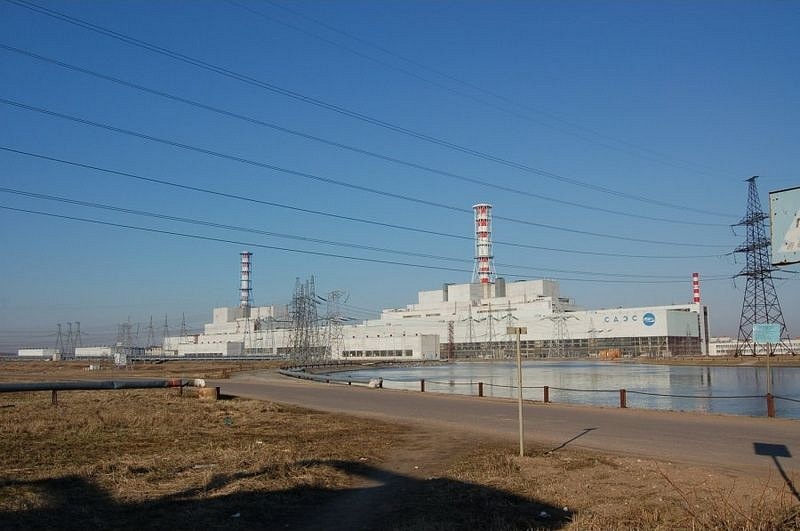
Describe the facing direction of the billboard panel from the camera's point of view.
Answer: facing the viewer and to the left of the viewer

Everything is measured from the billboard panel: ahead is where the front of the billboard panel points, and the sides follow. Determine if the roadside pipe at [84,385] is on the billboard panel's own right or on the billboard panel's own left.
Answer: on the billboard panel's own right
